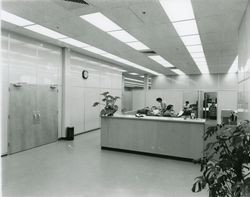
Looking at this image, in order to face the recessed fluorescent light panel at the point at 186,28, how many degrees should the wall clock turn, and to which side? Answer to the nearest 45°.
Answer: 0° — it already faces it

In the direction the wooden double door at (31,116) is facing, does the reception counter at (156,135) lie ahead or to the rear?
ahead

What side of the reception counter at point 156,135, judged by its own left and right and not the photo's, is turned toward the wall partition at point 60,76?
right

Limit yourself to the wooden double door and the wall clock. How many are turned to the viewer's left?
0

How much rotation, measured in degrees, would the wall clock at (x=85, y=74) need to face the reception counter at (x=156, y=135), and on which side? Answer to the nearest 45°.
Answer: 0° — it already faces it

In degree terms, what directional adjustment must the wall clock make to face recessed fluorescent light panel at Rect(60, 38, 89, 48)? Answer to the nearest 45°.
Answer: approximately 45° to its right

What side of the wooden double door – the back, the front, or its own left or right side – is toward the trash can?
left

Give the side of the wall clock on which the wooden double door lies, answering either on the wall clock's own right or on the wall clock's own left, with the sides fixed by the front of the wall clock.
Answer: on the wall clock's own right

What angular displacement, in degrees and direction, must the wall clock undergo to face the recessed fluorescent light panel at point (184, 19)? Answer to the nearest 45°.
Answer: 0° — it already faces it

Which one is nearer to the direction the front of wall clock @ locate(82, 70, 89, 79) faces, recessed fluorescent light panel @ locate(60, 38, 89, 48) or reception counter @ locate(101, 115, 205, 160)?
the reception counter

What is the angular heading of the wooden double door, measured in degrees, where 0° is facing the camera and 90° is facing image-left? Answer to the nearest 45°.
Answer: approximately 315°

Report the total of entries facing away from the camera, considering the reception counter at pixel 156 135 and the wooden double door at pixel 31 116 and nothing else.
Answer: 0
